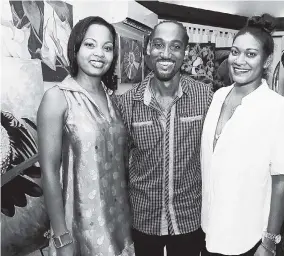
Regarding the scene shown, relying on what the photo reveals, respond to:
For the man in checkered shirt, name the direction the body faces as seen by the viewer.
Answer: toward the camera

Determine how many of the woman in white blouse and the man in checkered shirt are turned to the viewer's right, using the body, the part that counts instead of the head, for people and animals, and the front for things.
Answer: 0

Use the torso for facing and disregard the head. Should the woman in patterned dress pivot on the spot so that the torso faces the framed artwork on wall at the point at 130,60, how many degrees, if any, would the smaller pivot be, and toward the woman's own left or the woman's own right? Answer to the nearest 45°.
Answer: approximately 135° to the woman's own left

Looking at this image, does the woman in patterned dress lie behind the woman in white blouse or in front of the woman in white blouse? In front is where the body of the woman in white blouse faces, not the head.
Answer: in front

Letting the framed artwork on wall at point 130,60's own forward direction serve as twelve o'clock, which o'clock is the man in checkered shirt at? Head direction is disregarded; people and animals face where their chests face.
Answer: The man in checkered shirt is roughly at 1 o'clock from the framed artwork on wall.

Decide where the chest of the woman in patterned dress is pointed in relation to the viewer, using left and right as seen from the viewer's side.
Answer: facing the viewer and to the right of the viewer

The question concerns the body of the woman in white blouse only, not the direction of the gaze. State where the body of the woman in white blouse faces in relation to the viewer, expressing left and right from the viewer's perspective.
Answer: facing the viewer and to the left of the viewer

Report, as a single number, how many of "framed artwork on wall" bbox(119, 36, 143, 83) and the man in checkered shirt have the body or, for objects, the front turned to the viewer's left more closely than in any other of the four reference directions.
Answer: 0

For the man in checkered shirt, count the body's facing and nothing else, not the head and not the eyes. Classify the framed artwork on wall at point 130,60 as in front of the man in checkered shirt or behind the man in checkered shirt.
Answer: behind

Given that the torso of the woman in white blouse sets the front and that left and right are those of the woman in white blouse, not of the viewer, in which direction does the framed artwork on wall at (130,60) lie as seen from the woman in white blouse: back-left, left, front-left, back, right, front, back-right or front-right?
right
